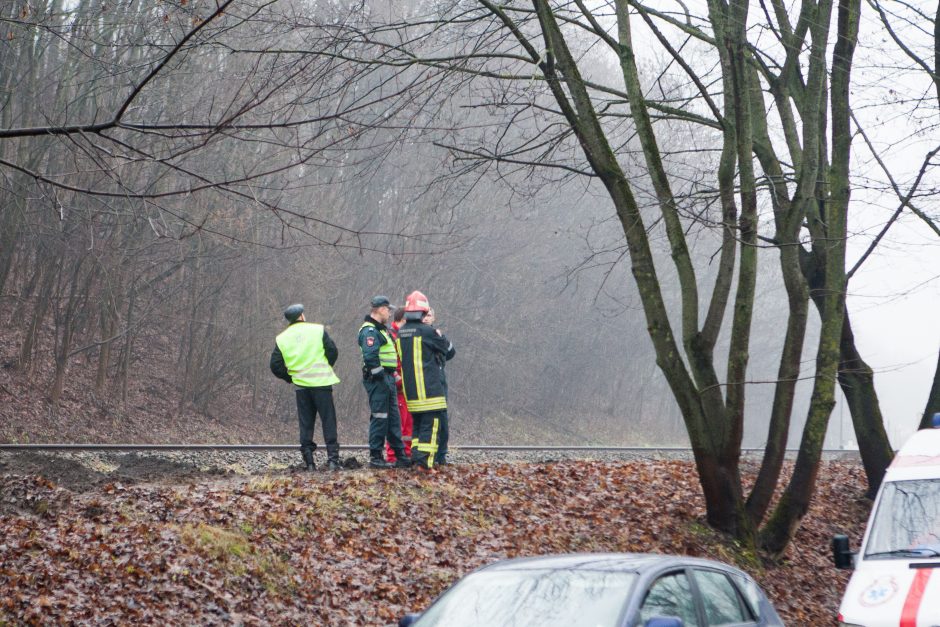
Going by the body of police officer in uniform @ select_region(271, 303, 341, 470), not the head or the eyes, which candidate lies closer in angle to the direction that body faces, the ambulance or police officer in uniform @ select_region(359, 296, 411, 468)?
the police officer in uniform

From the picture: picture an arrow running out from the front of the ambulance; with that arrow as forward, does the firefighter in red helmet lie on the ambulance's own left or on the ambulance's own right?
on the ambulance's own right

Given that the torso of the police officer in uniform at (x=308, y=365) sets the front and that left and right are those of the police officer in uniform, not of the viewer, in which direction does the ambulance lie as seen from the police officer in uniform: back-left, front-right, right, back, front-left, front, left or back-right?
back-right

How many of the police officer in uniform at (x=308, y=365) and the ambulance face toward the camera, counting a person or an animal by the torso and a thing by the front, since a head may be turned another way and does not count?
1

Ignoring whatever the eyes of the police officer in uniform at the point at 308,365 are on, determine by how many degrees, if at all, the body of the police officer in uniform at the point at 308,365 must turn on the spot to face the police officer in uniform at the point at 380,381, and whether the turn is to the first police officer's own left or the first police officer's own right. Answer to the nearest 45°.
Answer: approximately 90° to the first police officer's own right

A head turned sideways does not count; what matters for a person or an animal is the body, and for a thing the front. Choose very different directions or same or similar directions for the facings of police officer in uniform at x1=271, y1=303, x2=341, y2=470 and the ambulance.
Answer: very different directions

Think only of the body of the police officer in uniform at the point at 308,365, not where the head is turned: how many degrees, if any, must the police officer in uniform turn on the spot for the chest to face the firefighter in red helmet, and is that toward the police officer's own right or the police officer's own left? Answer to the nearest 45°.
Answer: approximately 90° to the police officer's own right

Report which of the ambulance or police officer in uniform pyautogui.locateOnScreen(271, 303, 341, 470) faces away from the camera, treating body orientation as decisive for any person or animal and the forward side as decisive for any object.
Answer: the police officer in uniform

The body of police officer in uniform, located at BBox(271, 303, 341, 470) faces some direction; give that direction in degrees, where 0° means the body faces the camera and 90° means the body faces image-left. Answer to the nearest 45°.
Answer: approximately 180°

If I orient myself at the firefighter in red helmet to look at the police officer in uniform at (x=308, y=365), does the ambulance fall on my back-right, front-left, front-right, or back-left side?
back-left
